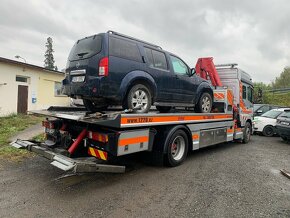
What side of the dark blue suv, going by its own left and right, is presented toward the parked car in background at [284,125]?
front

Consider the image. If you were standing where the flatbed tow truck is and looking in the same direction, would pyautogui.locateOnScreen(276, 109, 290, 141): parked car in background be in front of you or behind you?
in front

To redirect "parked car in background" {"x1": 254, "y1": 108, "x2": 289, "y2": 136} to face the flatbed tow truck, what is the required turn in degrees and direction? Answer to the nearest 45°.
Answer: approximately 45° to its left

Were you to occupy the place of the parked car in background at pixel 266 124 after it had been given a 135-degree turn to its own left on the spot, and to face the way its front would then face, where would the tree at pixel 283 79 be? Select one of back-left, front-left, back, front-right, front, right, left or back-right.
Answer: left

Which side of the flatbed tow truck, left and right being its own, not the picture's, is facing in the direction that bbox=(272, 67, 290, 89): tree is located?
front

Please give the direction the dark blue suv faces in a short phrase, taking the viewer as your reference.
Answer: facing away from the viewer and to the right of the viewer

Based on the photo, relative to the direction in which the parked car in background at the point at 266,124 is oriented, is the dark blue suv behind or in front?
in front

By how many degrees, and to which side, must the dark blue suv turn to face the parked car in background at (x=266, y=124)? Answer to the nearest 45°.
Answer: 0° — it already faces it

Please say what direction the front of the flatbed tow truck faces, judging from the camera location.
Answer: facing away from the viewer and to the right of the viewer
